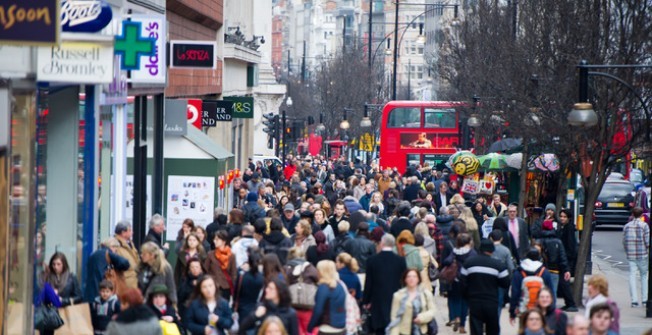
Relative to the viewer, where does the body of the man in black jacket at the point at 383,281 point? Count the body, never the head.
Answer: away from the camera

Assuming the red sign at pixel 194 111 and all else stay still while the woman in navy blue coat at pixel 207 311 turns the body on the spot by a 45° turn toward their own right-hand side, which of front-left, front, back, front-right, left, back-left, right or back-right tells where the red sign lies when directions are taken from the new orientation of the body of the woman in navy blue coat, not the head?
back-right
